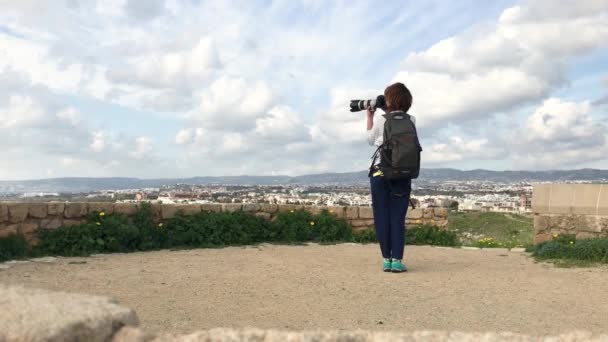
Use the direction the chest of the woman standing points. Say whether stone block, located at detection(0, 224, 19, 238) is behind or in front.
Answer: in front

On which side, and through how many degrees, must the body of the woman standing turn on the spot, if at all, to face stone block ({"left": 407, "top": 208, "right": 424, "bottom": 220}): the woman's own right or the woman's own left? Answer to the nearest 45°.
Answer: approximately 45° to the woman's own right

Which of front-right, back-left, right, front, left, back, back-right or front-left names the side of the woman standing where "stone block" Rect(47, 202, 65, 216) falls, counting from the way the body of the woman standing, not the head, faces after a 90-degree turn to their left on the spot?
front-right

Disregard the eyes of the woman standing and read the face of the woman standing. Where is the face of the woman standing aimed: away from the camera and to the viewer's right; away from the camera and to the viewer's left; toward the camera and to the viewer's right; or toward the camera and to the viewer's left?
away from the camera and to the viewer's left

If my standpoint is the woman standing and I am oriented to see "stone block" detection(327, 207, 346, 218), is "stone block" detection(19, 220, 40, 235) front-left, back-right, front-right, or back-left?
front-left

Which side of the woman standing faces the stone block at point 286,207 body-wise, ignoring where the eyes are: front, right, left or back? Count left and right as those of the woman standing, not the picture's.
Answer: front

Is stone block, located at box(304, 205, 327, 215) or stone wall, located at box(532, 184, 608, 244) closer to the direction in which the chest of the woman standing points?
the stone block

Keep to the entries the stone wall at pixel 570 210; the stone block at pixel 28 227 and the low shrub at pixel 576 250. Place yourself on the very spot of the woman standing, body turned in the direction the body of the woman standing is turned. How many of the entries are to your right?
2

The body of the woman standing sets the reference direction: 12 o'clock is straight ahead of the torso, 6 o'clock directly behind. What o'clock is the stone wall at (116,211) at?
The stone wall is roughly at 11 o'clock from the woman standing.

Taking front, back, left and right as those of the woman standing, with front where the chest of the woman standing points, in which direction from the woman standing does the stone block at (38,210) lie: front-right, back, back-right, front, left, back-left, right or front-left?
front-left

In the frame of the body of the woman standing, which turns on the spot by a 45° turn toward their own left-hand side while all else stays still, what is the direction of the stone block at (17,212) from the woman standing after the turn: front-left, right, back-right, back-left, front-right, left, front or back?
front

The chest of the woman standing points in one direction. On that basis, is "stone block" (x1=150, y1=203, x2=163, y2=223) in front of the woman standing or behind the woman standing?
in front

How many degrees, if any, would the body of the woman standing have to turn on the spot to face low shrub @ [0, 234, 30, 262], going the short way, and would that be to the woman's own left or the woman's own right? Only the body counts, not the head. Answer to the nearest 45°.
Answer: approximately 45° to the woman's own left

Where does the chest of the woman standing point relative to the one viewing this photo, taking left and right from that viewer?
facing away from the viewer and to the left of the viewer

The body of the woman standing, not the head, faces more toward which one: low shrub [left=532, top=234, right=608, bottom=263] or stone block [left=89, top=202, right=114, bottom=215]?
the stone block

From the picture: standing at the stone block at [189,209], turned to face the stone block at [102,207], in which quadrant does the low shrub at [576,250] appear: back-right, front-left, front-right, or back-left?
back-left

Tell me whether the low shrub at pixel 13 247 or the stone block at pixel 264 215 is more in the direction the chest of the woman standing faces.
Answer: the stone block

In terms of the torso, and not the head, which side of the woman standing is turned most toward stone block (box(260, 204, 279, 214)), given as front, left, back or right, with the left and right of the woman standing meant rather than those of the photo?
front

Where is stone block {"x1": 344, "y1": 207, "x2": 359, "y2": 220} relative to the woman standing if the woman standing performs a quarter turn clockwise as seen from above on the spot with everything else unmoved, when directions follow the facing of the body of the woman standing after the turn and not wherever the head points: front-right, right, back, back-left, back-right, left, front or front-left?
front-left
